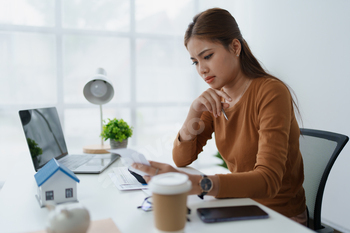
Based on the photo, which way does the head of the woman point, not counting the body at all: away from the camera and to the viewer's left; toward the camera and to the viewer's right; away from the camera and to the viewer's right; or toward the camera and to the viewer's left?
toward the camera and to the viewer's left

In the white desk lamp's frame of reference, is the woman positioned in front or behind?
in front

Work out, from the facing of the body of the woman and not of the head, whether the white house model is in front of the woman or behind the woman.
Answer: in front

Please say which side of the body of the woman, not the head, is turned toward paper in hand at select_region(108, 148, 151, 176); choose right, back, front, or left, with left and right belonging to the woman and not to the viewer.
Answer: front

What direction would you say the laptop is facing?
to the viewer's right

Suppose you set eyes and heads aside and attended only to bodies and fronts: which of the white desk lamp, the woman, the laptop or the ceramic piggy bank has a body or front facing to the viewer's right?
the laptop

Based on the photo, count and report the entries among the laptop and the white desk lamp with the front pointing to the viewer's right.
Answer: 1
